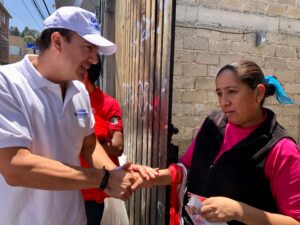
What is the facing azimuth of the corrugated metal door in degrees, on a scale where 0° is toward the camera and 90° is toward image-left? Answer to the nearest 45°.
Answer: approximately 45°

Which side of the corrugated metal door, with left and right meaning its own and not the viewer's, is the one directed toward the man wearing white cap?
front

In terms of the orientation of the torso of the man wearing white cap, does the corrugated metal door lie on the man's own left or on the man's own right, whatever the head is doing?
on the man's own left

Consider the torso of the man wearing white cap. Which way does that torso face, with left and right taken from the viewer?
facing the viewer and to the right of the viewer
